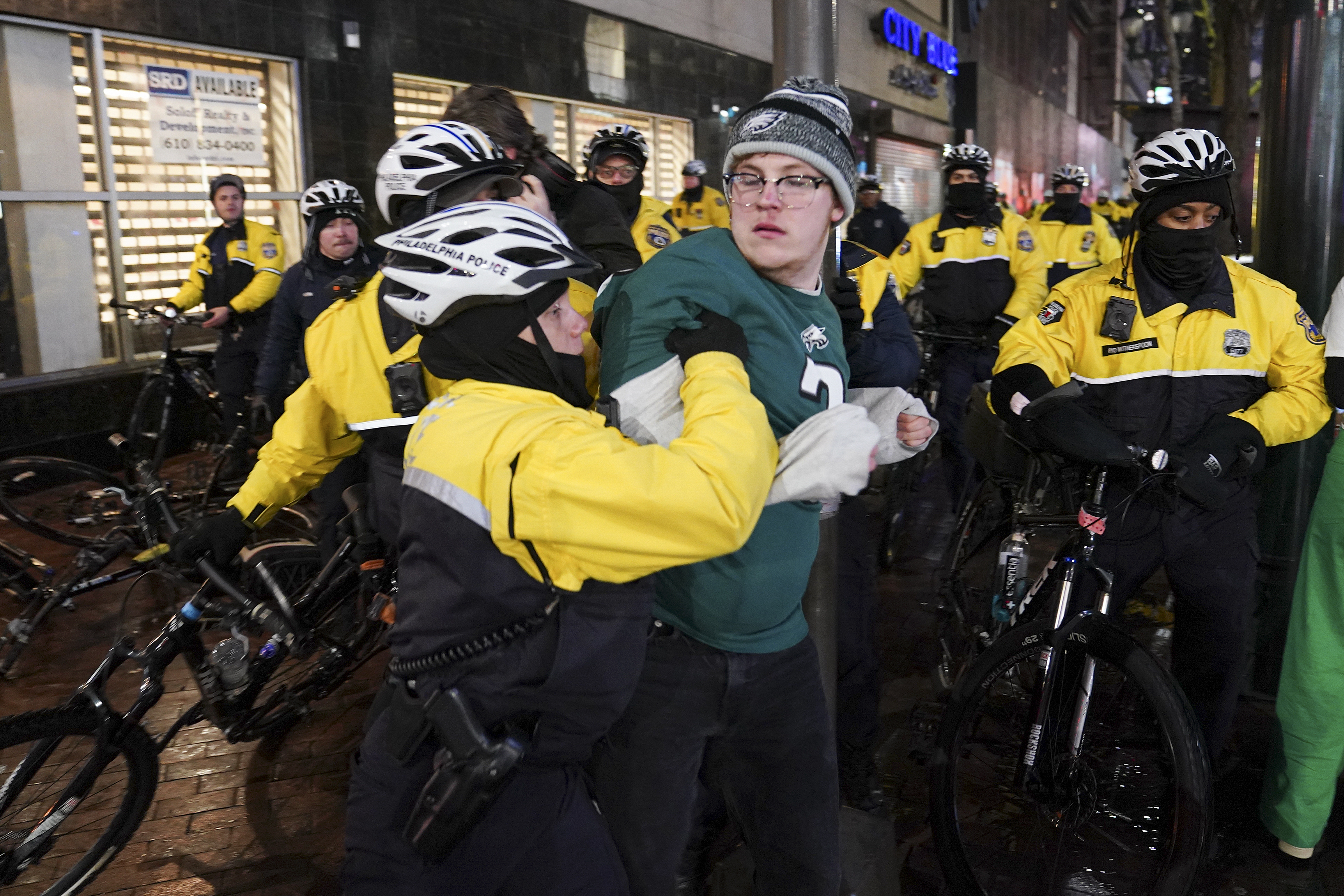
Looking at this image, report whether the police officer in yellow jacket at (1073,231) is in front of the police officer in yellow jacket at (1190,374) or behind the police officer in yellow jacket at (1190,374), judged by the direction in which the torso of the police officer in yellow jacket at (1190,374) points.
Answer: behind

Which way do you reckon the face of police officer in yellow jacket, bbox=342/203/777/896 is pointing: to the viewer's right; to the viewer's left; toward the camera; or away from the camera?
to the viewer's right

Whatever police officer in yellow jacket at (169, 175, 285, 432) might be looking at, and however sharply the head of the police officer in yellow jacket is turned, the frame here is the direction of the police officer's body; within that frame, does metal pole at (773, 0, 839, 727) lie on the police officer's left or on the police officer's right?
on the police officer's left

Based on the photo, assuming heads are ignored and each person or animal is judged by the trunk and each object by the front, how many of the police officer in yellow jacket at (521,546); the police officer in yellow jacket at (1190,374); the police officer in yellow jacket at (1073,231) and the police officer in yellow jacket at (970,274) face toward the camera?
3

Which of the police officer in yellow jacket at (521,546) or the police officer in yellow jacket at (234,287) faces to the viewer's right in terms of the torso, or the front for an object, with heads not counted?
the police officer in yellow jacket at (521,546)

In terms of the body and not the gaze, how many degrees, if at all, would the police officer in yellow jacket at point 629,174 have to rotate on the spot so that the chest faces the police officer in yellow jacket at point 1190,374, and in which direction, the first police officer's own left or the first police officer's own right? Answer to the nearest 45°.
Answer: approximately 90° to the first police officer's own left

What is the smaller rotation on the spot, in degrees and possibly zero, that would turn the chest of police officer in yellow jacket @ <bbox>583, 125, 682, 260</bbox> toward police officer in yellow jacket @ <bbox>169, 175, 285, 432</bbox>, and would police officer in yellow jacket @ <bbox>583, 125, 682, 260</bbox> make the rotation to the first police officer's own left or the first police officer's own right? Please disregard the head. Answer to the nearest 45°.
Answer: approximately 90° to the first police officer's own right

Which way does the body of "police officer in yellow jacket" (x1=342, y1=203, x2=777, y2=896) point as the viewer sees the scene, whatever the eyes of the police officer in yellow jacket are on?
to the viewer's right

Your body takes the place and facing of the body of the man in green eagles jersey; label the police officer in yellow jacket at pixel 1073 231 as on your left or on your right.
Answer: on your left

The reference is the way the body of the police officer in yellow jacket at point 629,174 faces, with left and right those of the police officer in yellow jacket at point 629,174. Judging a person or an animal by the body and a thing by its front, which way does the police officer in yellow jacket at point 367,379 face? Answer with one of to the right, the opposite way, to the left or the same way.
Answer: to the left

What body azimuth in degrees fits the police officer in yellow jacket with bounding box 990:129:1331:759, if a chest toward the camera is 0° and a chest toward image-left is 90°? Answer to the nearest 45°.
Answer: approximately 0°

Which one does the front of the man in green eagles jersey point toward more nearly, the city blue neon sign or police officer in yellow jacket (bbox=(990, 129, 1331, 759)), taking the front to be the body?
the police officer in yellow jacket
